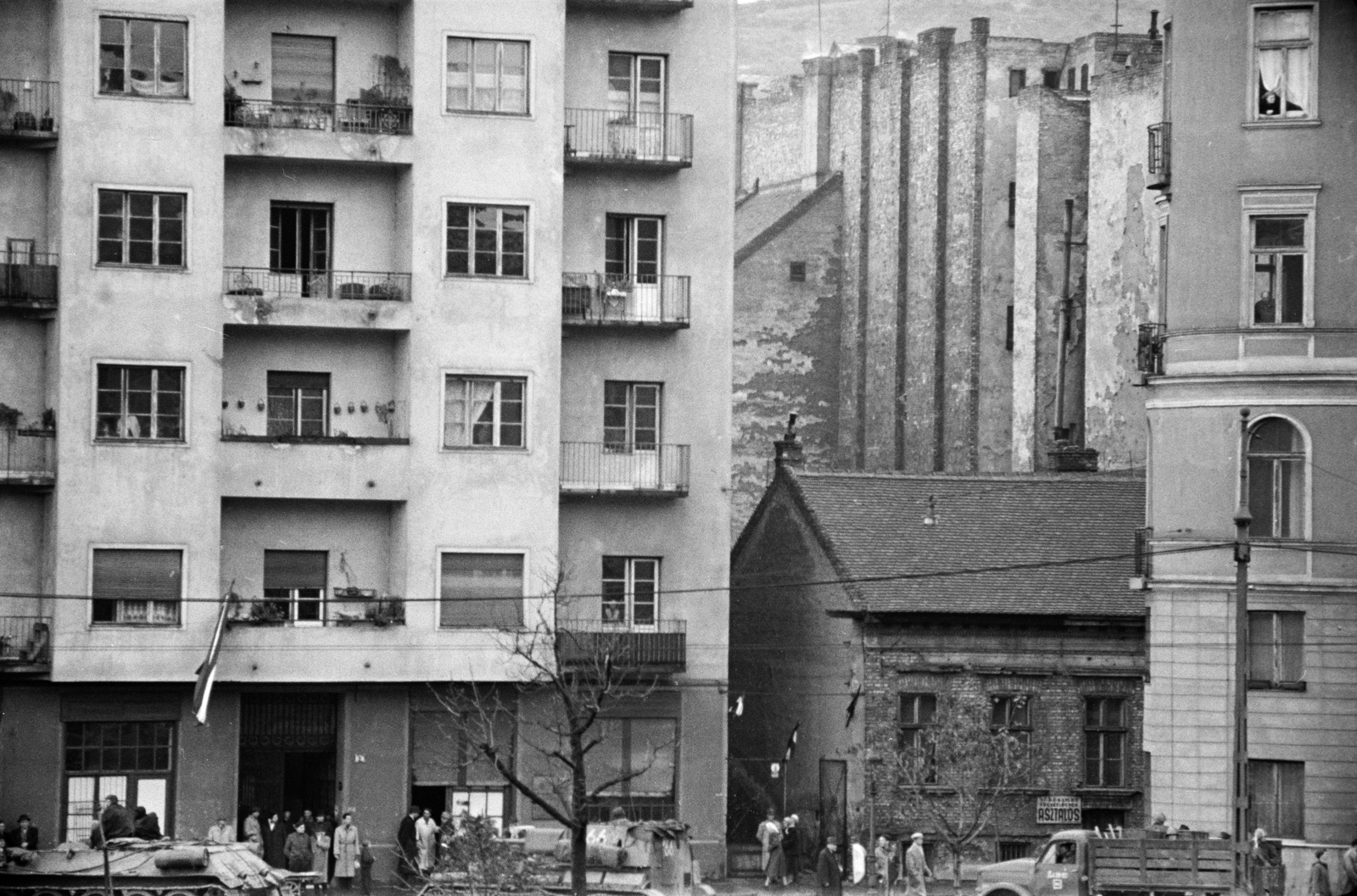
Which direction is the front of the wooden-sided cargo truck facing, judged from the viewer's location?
facing to the left of the viewer

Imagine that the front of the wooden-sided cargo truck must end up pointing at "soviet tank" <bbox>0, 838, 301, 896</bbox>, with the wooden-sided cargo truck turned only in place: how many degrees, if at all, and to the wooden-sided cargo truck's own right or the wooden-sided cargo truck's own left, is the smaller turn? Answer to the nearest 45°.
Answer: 0° — it already faces it
